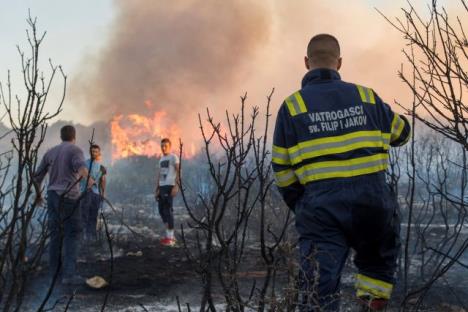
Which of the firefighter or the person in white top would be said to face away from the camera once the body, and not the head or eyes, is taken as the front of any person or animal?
the firefighter

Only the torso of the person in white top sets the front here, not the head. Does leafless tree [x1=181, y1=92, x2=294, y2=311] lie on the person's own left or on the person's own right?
on the person's own left

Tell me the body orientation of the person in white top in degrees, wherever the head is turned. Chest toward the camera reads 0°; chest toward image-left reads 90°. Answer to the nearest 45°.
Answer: approximately 45°

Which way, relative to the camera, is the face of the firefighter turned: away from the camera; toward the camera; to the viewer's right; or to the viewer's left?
away from the camera

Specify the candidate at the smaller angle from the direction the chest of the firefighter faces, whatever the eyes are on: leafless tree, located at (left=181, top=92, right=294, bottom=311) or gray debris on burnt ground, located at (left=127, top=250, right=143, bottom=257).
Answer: the gray debris on burnt ground

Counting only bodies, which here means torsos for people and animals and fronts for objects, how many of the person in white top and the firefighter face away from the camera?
1

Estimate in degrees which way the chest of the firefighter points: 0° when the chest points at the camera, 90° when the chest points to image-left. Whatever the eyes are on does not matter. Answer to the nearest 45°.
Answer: approximately 180°
